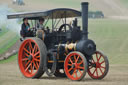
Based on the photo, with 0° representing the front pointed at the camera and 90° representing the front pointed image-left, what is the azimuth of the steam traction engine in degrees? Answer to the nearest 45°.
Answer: approximately 315°
